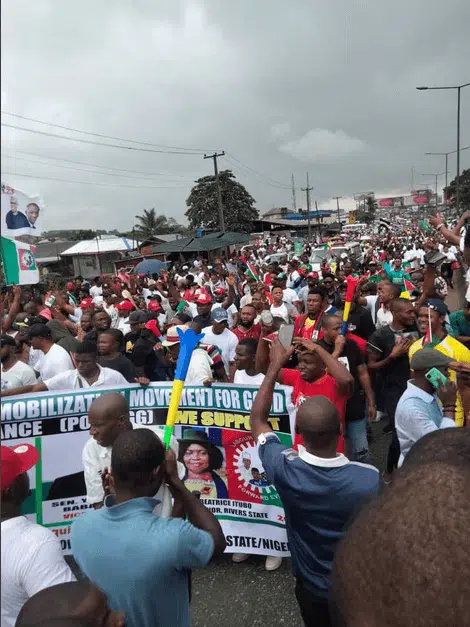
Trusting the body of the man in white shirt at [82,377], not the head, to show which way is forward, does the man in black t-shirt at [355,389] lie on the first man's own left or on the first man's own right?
on the first man's own left

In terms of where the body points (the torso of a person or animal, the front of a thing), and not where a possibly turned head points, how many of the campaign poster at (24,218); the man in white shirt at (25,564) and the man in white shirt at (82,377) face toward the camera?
2

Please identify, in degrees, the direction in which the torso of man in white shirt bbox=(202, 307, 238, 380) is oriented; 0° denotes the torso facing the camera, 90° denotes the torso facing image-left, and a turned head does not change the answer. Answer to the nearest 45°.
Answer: approximately 0°

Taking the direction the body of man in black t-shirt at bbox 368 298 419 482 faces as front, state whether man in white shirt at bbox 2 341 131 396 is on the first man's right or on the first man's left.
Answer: on the first man's right

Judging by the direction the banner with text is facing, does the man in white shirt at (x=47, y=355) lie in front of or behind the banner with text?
behind

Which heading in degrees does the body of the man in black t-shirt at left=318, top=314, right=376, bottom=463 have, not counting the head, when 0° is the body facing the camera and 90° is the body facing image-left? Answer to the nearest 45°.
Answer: approximately 45°
